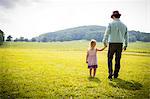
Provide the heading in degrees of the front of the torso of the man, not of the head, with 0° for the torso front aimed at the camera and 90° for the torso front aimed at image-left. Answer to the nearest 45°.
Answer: approximately 180°

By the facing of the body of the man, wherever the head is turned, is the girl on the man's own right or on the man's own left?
on the man's own left
